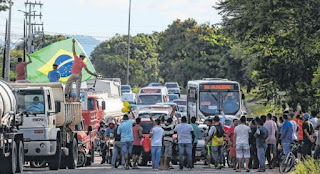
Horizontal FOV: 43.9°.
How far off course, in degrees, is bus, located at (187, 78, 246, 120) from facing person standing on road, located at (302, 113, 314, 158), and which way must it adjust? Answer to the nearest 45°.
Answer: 0° — it already faces them

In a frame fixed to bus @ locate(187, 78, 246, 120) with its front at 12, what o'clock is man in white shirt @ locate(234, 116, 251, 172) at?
The man in white shirt is roughly at 12 o'clock from the bus.

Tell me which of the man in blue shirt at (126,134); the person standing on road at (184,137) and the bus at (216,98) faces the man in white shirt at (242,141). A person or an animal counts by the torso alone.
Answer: the bus
